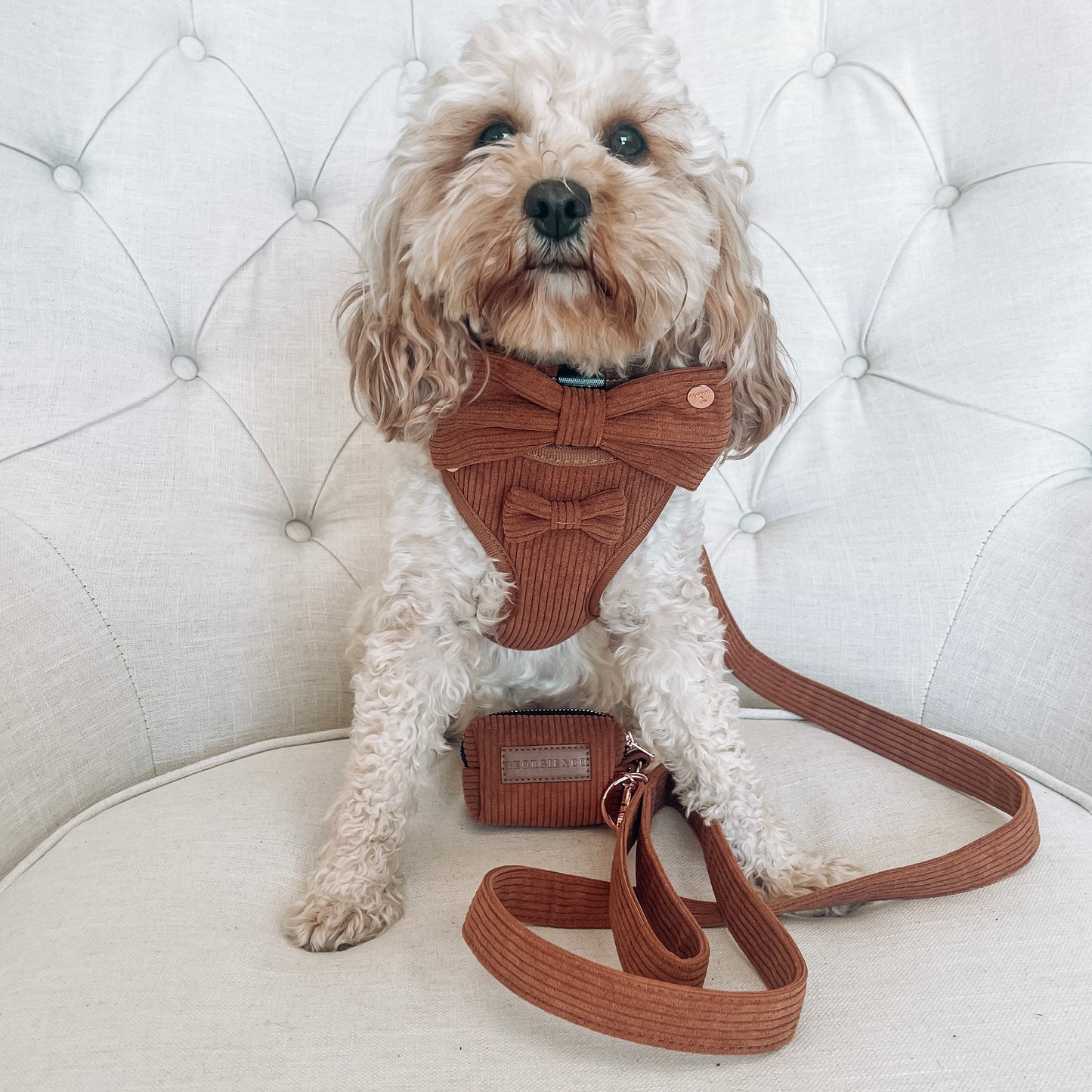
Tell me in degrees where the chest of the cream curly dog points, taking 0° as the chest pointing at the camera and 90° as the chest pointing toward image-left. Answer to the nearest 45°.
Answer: approximately 0°

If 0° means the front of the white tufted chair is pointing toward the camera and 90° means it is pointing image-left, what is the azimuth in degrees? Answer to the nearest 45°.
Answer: approximately 0°
